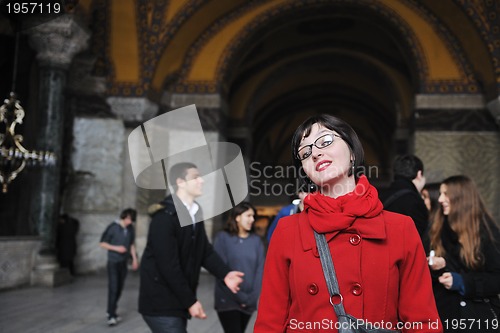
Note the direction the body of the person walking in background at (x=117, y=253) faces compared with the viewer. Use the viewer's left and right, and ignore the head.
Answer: facing the viewer and to the right of the viewer

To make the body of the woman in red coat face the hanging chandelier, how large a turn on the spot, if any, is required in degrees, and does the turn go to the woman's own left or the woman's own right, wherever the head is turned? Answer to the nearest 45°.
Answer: approximately 135° to the woman's own right

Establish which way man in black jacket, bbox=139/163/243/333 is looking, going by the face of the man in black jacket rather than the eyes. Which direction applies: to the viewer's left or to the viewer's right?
to the viewer's right

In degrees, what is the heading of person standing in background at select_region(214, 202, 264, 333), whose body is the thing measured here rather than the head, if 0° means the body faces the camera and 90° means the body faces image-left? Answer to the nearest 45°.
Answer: approximately 315°

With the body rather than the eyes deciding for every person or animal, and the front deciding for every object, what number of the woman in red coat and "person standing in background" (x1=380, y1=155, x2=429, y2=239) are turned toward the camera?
1

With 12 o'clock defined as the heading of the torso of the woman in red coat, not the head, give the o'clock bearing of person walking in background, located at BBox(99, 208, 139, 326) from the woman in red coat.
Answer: The person walking in background is roughly at 5 o'clock from the woman in red coat.

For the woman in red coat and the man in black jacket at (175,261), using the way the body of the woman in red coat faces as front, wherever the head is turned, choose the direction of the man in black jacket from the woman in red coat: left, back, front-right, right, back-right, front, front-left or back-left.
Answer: back-right

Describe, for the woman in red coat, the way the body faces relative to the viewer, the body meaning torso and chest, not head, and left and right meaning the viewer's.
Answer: facing the viewer
